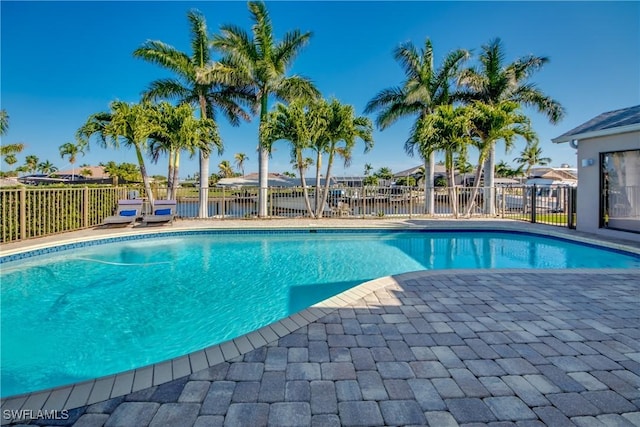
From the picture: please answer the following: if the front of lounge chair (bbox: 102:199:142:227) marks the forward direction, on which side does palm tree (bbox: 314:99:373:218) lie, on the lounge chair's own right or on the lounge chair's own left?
on the lounge chair's own left

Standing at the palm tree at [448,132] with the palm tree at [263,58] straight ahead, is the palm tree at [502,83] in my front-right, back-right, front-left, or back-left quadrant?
back-right

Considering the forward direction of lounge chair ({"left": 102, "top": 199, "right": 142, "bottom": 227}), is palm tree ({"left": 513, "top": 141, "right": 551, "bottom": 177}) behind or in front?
behind

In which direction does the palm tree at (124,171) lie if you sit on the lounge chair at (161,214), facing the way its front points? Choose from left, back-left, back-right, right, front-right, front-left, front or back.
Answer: back-right

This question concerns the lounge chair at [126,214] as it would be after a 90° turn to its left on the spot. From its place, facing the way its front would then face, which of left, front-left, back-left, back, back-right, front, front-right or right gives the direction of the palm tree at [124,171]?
back-left

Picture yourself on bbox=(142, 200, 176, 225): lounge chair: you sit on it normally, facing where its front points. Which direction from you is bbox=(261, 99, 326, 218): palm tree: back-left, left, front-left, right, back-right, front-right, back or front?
back-left

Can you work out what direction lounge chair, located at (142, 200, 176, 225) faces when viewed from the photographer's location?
facing the viewer and to the left of the viewer

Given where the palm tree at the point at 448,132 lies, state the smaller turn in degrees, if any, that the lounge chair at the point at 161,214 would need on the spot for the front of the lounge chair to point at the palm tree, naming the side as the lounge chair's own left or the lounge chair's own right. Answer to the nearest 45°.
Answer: approximately 135° to the lounge chair's own left

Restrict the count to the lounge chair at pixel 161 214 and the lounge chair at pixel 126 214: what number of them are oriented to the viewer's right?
0
